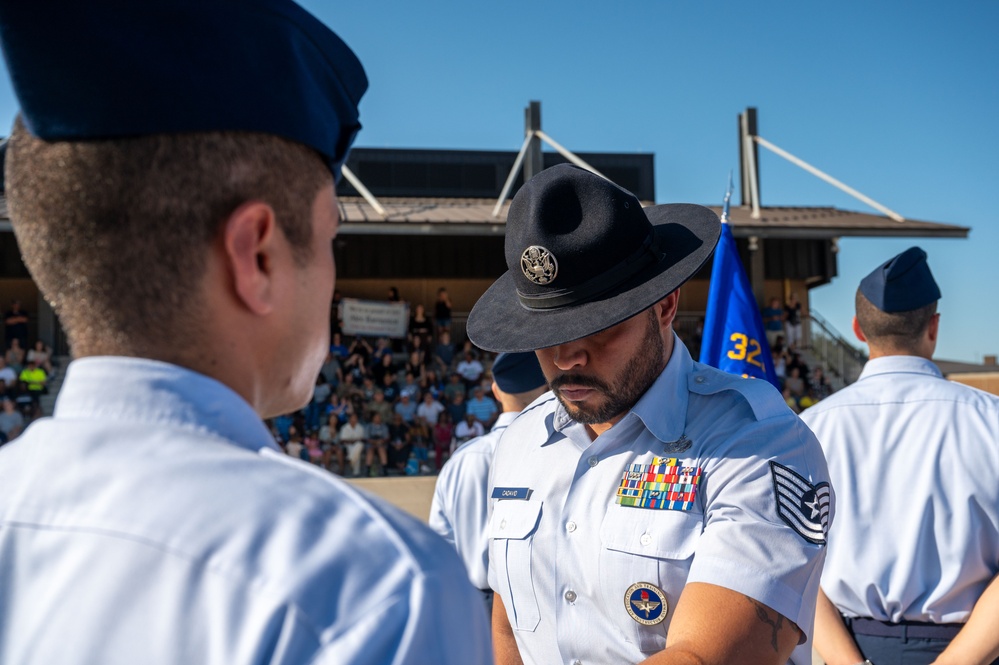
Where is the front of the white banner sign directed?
toward the camera

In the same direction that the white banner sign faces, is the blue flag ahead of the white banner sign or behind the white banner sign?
ahead
